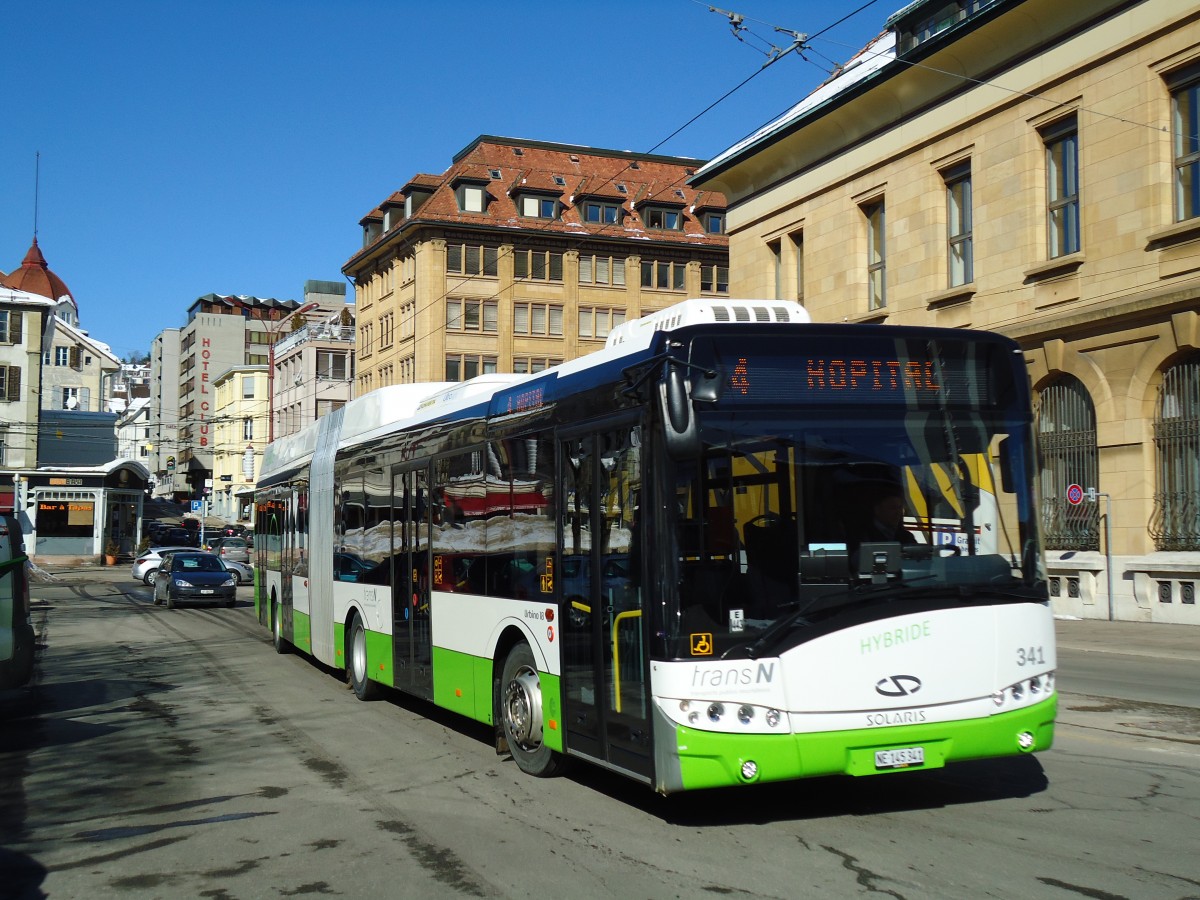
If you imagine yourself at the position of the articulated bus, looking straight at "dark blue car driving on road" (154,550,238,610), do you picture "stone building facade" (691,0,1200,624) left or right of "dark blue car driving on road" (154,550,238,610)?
right

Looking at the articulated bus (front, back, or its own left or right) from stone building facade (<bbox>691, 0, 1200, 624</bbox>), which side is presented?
left

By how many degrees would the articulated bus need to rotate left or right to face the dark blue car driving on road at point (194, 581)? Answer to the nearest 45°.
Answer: approximately 180°

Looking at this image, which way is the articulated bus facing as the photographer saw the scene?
facing the viewer and to the right of the viewer

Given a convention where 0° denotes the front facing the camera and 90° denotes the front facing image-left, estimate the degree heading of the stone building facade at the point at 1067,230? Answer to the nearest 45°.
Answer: approximately 45°

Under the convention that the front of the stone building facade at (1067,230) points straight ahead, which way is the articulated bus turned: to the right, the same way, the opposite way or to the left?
to the left

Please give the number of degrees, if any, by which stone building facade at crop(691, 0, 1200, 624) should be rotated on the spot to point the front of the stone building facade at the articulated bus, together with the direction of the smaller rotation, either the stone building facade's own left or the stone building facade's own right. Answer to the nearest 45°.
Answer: approximately 45° to the stone building facade's own left

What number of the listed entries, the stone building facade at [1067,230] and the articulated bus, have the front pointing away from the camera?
0

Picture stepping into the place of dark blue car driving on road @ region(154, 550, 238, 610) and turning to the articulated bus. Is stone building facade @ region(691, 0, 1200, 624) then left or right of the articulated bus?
left

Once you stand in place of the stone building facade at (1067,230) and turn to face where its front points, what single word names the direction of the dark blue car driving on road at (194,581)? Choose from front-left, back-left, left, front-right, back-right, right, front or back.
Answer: front-right
